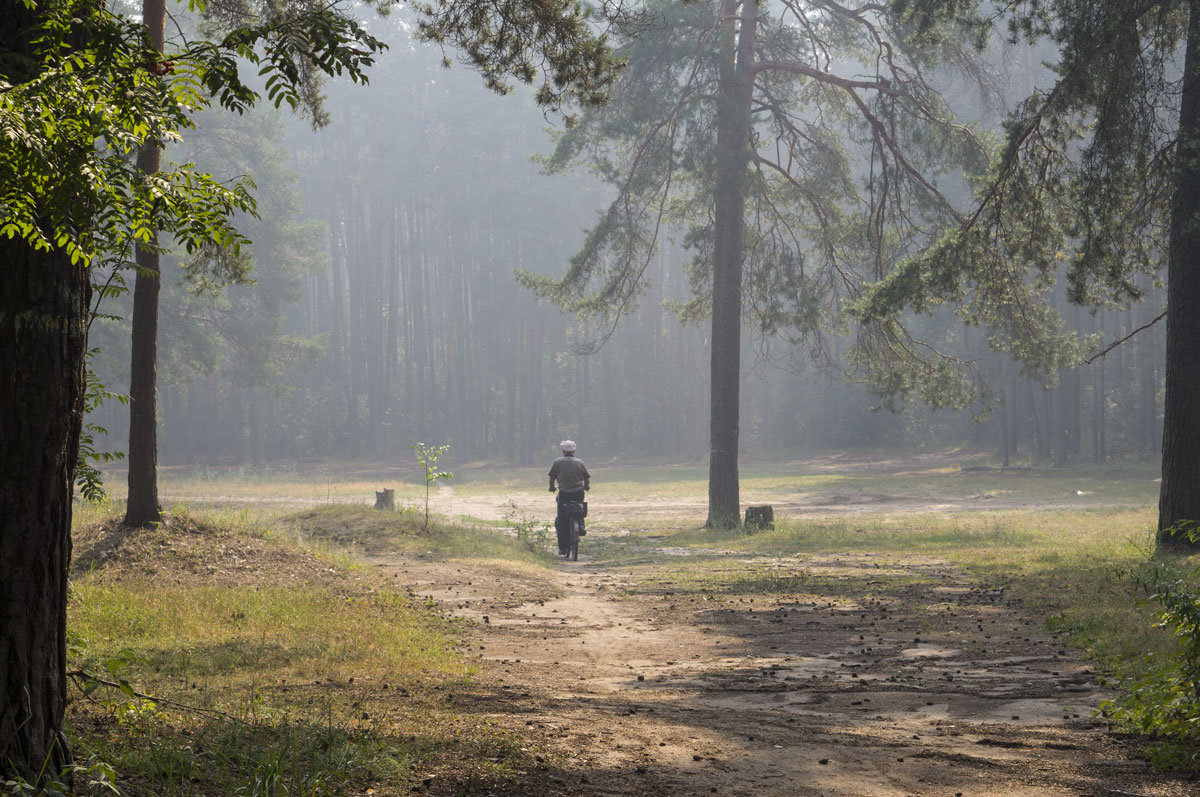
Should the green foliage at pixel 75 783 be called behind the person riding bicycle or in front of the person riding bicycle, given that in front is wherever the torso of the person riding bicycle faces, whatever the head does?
behind

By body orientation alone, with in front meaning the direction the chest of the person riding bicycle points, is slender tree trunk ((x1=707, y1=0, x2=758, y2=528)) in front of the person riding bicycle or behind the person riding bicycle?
in front

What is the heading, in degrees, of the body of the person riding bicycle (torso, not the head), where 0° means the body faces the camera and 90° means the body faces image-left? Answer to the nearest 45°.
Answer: approximately 180°

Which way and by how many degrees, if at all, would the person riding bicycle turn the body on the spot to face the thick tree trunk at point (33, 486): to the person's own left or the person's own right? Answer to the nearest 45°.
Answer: approximately 180°

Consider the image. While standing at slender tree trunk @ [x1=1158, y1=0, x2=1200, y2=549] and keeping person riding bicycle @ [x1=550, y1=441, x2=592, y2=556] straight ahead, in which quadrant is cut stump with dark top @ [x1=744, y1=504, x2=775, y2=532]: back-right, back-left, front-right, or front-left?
front-right

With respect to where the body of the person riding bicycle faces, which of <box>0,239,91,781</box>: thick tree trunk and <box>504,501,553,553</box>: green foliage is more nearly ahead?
the green foliage

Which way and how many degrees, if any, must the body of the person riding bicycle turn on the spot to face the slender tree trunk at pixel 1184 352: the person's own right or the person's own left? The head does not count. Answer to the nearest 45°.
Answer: approximately 135° to the person's own right

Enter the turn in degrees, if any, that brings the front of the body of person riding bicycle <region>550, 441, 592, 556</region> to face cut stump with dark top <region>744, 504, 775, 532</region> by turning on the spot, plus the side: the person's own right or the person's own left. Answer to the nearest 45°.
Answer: approximately 45° to the person's own right

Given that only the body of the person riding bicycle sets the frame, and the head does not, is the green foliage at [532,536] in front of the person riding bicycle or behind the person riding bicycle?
in front
